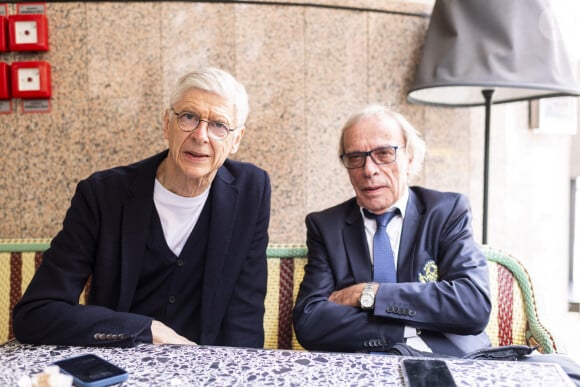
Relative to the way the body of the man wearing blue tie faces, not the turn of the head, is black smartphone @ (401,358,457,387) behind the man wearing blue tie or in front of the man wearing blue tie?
in front

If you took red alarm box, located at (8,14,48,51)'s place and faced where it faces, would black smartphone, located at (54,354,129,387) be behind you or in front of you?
in front

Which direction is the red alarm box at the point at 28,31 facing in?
toward the camera

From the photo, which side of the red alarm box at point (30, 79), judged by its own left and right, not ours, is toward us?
front

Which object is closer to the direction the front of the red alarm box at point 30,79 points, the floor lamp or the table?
the table

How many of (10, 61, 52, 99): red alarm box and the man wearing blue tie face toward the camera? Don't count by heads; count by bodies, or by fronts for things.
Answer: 2

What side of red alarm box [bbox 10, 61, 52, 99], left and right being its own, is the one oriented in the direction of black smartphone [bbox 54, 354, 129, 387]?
front

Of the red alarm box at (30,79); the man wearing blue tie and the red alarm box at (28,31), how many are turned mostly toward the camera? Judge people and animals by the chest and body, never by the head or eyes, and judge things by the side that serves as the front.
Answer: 3

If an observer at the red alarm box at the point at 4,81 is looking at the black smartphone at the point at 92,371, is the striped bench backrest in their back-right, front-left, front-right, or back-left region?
front-left

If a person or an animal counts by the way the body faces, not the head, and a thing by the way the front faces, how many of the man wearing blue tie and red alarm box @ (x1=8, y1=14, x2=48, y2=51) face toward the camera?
2

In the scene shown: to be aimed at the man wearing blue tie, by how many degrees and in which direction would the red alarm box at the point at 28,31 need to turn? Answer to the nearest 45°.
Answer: approximately 45° to its left

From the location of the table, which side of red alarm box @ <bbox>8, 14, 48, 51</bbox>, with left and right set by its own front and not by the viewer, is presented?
front
